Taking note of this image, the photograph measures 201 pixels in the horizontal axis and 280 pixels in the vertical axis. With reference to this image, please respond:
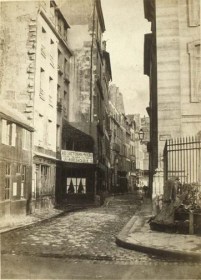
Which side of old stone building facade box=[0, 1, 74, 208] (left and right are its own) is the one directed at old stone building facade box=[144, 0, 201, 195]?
front

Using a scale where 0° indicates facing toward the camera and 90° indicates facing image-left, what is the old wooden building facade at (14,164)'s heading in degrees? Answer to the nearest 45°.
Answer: approximately 315°

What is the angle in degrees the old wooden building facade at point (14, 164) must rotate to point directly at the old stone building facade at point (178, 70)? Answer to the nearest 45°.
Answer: approximately 45° to its left

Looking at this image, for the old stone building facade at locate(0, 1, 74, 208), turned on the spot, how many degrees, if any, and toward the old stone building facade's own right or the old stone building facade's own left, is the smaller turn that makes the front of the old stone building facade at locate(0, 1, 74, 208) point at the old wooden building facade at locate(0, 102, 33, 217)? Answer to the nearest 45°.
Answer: approximately 45° to the old stone building facade's own right

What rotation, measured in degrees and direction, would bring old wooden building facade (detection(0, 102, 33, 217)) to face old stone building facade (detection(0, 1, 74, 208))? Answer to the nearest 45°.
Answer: approximately 135° to its left
